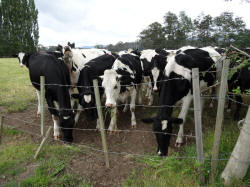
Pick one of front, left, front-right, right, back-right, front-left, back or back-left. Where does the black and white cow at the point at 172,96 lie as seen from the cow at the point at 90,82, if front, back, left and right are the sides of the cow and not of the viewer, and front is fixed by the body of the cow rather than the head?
left

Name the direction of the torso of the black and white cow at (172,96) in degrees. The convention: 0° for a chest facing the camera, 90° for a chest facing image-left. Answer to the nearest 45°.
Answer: approximately 45°

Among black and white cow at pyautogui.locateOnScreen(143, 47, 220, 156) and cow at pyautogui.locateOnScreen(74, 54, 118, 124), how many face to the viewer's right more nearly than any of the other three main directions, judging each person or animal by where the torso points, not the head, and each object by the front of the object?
0

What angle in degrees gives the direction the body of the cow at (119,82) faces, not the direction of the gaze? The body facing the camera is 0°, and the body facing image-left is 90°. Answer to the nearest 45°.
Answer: approximately 45°

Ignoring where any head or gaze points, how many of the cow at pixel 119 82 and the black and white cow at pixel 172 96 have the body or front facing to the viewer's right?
0

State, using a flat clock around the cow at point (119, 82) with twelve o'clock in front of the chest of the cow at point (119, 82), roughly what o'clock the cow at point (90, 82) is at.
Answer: the cow at point (90, 82) is roughly at 2 o'clock from the cow at point (119, 82).

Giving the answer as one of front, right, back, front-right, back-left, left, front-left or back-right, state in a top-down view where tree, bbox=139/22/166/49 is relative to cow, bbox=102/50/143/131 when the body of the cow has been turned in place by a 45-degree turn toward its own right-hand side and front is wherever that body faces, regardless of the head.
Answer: right

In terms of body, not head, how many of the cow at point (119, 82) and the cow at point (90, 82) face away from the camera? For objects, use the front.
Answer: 0
